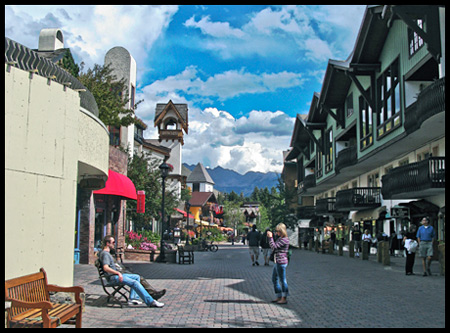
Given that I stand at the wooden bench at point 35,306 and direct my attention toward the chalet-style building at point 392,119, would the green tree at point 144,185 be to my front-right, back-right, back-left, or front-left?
front-left

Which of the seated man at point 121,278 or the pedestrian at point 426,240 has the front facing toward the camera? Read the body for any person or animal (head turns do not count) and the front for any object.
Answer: the pedestrian

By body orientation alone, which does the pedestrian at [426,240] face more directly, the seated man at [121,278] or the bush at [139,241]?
the seated man

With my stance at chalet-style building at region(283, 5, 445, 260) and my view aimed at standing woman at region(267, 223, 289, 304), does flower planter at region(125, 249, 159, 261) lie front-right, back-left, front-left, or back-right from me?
front-right

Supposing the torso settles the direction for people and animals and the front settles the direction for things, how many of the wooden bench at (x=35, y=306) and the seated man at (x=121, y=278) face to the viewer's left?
0

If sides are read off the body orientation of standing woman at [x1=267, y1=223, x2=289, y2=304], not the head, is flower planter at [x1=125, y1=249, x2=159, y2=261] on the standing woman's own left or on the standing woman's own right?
on the standing woman's own right

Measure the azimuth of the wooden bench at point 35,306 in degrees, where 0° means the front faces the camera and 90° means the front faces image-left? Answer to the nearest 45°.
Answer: approximately 315°

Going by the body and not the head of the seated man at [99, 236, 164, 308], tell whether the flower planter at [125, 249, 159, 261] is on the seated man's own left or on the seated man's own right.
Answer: on the seated man's own left

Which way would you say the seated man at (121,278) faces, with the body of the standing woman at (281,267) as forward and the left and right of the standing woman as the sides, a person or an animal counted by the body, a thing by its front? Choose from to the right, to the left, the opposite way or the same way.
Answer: the opposite way

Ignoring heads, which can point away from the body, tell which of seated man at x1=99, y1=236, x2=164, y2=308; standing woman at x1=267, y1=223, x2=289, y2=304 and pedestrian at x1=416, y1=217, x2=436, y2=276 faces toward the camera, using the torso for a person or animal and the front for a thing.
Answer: the pedestrian

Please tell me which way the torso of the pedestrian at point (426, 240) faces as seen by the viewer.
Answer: toward the camera

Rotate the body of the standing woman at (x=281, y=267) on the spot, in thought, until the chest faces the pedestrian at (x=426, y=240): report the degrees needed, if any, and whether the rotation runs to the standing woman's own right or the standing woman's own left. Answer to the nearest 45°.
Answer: approximately 135° to the standing woman's own right

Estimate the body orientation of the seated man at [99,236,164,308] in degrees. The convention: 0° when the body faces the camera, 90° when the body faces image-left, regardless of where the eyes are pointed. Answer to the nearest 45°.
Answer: approximately 270°

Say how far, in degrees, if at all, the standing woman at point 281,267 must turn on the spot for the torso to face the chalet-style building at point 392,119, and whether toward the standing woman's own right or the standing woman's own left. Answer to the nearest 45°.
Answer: approximately 90° to the standing woman's own right
